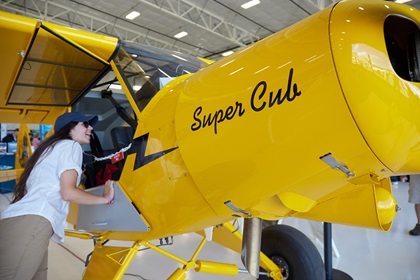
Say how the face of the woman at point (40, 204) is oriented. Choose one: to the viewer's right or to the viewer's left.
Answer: to the viewer's right

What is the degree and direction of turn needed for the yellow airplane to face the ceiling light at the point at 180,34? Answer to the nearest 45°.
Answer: approximately 135° to its left

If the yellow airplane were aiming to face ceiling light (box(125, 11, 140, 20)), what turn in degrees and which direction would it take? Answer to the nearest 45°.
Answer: approximately 135° to its left

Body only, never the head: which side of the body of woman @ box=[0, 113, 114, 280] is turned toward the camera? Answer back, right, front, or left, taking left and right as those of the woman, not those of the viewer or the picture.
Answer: right

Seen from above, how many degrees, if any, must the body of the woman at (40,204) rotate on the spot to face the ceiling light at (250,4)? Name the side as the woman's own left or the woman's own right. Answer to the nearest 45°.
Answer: approximately 45° to the woman's own left

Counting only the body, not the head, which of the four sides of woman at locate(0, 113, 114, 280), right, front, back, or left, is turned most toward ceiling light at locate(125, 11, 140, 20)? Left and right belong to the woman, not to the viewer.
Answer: left

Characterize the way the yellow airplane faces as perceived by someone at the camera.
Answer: facing the viewer and to the right of the viewer

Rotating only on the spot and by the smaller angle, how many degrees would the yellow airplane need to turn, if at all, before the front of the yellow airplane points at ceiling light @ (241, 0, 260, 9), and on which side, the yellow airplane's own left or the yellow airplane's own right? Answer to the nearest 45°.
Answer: approximately 135° to the yellow airplane's own left
